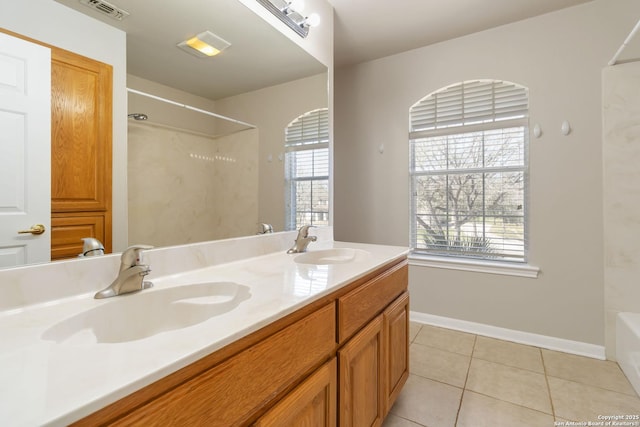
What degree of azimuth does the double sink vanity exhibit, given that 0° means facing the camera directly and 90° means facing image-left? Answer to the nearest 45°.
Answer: approximately 315°

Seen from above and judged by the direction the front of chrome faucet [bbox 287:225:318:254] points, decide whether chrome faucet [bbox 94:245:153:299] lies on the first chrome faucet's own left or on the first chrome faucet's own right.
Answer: on the first chrome faucet's own right

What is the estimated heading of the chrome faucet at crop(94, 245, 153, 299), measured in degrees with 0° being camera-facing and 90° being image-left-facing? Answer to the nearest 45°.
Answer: approximately 315°

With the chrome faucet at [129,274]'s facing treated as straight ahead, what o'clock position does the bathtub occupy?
The bathtub is roughly at 11 o'clock from the chrome faucet.

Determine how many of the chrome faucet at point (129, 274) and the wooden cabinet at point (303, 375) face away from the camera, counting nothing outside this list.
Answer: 0

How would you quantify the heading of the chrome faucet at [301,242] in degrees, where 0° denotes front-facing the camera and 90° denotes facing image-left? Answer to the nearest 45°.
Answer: approximately 315°

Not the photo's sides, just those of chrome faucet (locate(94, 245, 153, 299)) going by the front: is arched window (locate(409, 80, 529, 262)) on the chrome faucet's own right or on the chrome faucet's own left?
on the chrome faucet's own left

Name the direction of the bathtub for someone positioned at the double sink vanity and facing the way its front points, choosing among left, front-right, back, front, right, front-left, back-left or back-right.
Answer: front-left

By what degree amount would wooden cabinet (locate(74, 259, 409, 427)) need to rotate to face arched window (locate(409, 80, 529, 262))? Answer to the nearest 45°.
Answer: approximately 90° to its left
